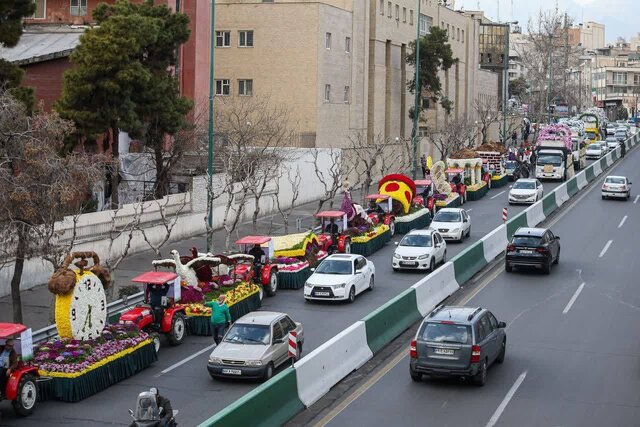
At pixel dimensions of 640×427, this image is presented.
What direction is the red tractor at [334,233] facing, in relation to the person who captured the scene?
facing the viewer and to the left of the viewer

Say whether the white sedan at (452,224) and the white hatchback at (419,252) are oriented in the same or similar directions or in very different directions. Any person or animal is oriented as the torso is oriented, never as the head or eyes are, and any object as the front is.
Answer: same or similar directions

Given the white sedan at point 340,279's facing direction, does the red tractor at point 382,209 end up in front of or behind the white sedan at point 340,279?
behind

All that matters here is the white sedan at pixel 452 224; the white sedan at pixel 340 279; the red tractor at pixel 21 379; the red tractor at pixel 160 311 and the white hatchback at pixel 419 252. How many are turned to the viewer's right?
0

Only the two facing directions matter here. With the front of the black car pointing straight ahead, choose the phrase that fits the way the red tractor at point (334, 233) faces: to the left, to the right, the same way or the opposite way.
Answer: the opposite way

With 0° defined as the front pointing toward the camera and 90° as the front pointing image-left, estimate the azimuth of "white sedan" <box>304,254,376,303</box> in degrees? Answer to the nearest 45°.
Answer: approximately 45°

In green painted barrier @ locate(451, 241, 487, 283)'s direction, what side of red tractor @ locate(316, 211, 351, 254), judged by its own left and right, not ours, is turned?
left

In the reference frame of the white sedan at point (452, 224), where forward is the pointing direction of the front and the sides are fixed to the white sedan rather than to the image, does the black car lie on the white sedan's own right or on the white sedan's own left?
on the white sedan's own left

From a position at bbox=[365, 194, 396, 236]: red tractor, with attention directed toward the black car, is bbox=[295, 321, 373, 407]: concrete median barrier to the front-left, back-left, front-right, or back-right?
front-right

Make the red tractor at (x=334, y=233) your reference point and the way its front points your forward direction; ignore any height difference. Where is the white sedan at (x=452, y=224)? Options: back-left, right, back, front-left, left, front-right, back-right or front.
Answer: back

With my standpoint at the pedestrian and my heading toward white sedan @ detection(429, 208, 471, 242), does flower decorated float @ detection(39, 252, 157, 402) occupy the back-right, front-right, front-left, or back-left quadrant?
back-left

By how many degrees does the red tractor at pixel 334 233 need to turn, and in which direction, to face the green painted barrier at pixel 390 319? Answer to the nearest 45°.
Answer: approximately 45° to its left

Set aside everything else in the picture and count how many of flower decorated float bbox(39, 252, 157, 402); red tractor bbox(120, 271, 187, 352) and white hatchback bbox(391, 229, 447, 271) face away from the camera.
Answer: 0

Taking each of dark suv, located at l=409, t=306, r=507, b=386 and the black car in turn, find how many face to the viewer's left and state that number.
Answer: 0
